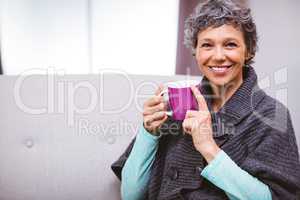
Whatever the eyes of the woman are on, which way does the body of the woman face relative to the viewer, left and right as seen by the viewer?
facing the viewer and to the left of the viewer

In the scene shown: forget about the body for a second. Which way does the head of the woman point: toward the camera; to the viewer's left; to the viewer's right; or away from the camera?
toward the camera

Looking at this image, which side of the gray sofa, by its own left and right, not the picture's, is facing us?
front
